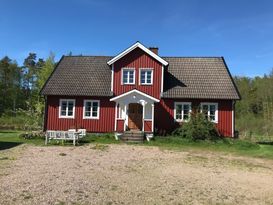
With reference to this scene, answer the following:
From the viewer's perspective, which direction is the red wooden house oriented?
toward the camera

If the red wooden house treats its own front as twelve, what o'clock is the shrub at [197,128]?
The shrub is roughly at 10 o'clock from the red wooden house.
